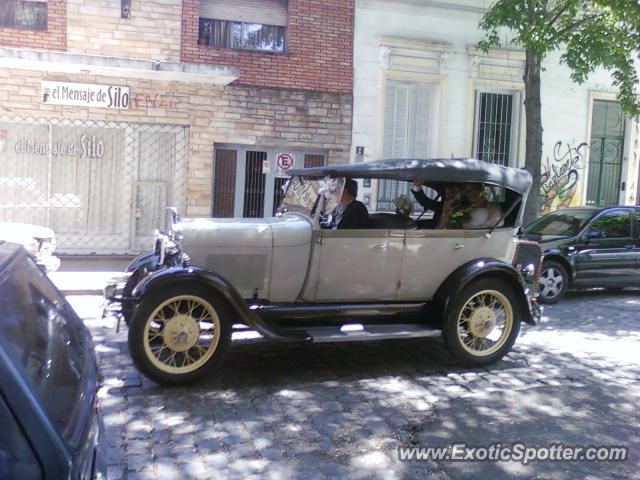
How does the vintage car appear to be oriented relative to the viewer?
to the viewer's left

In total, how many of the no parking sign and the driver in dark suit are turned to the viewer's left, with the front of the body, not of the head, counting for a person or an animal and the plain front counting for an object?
1

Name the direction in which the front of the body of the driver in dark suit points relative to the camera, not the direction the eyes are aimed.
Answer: to the viewer's left

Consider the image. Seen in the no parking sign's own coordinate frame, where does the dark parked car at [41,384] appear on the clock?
The dark parked car is roughly at 12 o'clock from the no parking sign.

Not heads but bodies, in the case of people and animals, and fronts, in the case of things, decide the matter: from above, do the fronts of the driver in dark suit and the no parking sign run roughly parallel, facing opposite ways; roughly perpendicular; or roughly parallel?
roughly perpendicular

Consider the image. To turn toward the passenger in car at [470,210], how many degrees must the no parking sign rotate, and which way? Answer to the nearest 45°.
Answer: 0° — it already faces them

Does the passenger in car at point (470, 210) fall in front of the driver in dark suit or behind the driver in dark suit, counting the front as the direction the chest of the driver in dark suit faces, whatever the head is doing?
behind
